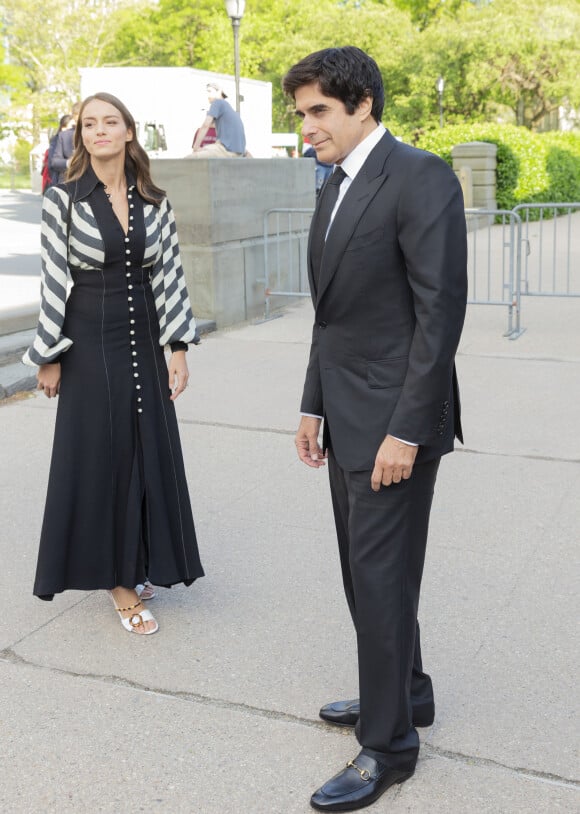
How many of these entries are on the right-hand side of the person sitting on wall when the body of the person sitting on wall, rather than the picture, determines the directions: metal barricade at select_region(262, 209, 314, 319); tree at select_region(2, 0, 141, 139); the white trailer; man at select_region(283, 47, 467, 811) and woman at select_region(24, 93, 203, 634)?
2

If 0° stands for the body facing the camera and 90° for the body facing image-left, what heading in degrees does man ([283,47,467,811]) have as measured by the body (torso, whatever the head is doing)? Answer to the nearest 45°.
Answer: approximately 45°

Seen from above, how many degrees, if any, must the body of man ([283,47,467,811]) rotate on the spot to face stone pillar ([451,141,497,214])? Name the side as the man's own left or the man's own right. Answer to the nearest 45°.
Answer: approximately 135° to the man's own right

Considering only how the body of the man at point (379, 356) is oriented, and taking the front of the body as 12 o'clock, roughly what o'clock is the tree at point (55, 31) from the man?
The tree is roughly at 4 o'clock from the man.

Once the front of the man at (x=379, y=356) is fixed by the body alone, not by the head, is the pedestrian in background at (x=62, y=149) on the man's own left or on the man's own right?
on the man's own right

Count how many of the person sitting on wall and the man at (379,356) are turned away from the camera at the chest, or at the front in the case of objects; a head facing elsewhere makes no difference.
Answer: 0

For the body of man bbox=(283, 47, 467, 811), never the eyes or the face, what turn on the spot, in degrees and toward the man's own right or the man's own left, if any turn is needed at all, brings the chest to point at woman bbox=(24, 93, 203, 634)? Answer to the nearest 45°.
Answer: approximately 90° to the man's own right
